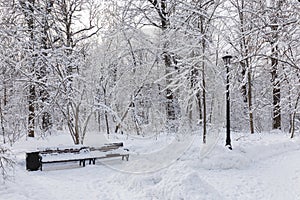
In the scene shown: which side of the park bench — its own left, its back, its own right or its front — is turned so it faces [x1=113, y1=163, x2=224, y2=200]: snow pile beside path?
front

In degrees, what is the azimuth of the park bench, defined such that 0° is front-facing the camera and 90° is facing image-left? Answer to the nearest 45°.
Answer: approximately 315°

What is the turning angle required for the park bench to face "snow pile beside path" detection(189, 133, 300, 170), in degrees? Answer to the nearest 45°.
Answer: approximately 45° to its left

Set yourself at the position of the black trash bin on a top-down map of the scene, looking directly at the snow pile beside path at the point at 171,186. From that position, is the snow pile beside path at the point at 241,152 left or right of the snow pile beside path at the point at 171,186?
left

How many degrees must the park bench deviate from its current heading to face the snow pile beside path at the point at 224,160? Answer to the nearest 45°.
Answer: approximately 45° to its left

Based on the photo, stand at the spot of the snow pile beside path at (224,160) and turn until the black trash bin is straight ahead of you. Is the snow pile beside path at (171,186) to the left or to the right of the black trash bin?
left
